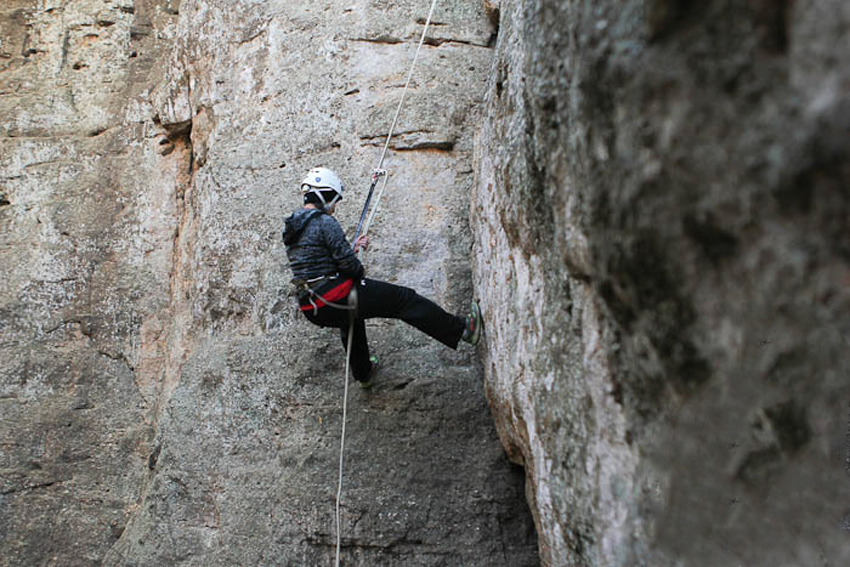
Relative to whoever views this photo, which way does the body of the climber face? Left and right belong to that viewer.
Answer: facing away from the viewer and to the right of the viewer

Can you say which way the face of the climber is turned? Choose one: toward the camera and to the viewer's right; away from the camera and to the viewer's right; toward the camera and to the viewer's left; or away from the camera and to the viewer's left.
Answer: away from the camera and to the viewer's right
